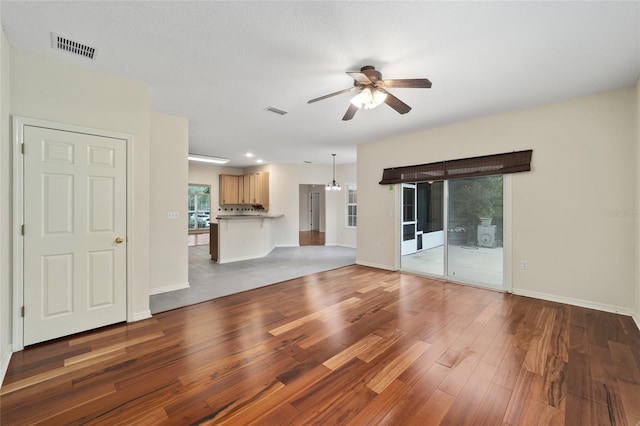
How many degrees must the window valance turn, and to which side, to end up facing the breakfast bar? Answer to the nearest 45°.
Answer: approximately 45° to its right

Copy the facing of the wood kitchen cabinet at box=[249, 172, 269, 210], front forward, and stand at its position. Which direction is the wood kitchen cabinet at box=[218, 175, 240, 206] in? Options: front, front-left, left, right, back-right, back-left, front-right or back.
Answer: right

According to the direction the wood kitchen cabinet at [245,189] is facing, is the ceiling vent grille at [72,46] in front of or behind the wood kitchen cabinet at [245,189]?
in front

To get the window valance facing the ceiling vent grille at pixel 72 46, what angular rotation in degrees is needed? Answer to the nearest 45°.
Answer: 0° — it already faces it

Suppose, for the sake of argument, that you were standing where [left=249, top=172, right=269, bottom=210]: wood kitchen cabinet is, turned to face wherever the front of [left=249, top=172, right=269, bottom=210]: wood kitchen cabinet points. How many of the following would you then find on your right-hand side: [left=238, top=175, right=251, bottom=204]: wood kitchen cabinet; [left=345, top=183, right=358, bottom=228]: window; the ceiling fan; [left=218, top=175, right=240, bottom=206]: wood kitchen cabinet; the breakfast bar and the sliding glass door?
2

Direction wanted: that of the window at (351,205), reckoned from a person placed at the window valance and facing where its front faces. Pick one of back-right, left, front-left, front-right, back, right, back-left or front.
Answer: right

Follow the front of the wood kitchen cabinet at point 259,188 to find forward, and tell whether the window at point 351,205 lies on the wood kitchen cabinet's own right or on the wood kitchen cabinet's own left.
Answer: on the wood kitchen cabinet's own left

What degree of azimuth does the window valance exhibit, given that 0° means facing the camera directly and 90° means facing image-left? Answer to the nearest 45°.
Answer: approximately 45°

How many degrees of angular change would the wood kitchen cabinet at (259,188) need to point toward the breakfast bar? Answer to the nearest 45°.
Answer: approximately 45° to its left

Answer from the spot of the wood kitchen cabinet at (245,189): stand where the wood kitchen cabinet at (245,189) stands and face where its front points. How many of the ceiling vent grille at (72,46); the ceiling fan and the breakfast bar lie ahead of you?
3

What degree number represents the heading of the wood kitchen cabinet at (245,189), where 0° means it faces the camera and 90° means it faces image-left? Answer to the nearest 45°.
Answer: approximately 0°

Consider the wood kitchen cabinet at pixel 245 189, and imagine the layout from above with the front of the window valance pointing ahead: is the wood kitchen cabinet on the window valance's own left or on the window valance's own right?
on the window valance's own right

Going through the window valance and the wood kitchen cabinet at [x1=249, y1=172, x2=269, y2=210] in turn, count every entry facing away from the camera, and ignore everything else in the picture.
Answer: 0

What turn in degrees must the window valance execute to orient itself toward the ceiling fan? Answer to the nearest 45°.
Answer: approximately 45° to its left

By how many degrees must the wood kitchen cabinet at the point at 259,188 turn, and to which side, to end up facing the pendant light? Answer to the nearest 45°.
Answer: approximately 90° to its left

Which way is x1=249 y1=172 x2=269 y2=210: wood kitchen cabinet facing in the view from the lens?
facing the viewer and to the left of the viewer

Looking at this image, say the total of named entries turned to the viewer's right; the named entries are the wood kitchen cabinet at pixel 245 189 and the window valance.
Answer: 0
